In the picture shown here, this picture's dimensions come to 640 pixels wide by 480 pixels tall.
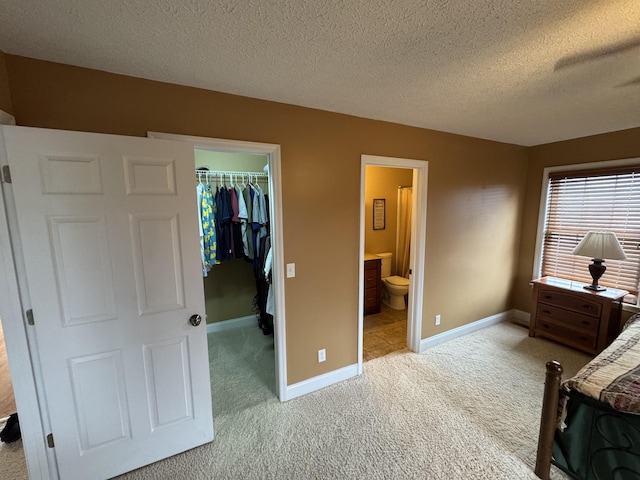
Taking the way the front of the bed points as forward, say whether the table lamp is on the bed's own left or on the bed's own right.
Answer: on the bed's own right

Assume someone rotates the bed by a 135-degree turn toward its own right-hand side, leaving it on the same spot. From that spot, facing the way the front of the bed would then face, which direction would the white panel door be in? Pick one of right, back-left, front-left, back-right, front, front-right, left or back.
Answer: back-left

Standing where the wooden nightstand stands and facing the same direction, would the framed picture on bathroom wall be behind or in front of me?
in front

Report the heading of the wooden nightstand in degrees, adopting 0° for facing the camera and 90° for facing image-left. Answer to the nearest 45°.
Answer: approximately 45°

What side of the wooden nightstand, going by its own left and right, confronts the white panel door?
front

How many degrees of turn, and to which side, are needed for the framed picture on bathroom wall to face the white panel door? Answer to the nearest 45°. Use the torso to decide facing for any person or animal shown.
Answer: approximately 45° to its right

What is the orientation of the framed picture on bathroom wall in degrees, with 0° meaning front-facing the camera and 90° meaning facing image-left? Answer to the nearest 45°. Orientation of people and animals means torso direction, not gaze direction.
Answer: approximately 0°

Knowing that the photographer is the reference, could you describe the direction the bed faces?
facing the viewer and to the left of the viewer

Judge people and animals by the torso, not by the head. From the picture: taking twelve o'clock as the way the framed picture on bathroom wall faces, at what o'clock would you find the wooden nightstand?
The wooden nightstand is roughly at 10 o'clock from the framed picture on bathroom wall.

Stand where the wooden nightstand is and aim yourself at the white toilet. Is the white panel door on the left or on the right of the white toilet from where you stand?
left

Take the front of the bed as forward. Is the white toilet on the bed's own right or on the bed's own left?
on the bed's own right

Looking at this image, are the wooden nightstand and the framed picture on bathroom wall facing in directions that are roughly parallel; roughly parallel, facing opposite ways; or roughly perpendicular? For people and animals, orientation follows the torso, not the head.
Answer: roughly perpendicular

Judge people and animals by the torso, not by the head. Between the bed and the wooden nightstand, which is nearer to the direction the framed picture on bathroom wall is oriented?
the bed

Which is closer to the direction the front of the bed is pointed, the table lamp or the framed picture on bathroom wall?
the framed picture on bathroom wall

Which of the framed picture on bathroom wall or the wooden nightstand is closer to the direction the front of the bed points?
the framed picture on bathroom wall

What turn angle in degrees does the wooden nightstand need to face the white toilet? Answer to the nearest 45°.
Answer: approximately 45° to its right
